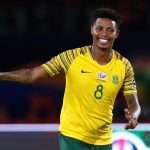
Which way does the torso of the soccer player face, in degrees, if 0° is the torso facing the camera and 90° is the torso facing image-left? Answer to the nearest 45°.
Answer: approximately 0°
